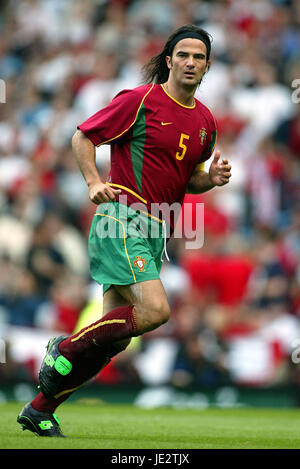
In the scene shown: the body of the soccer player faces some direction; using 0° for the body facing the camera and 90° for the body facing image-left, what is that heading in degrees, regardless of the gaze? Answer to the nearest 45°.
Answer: approximately 315°
